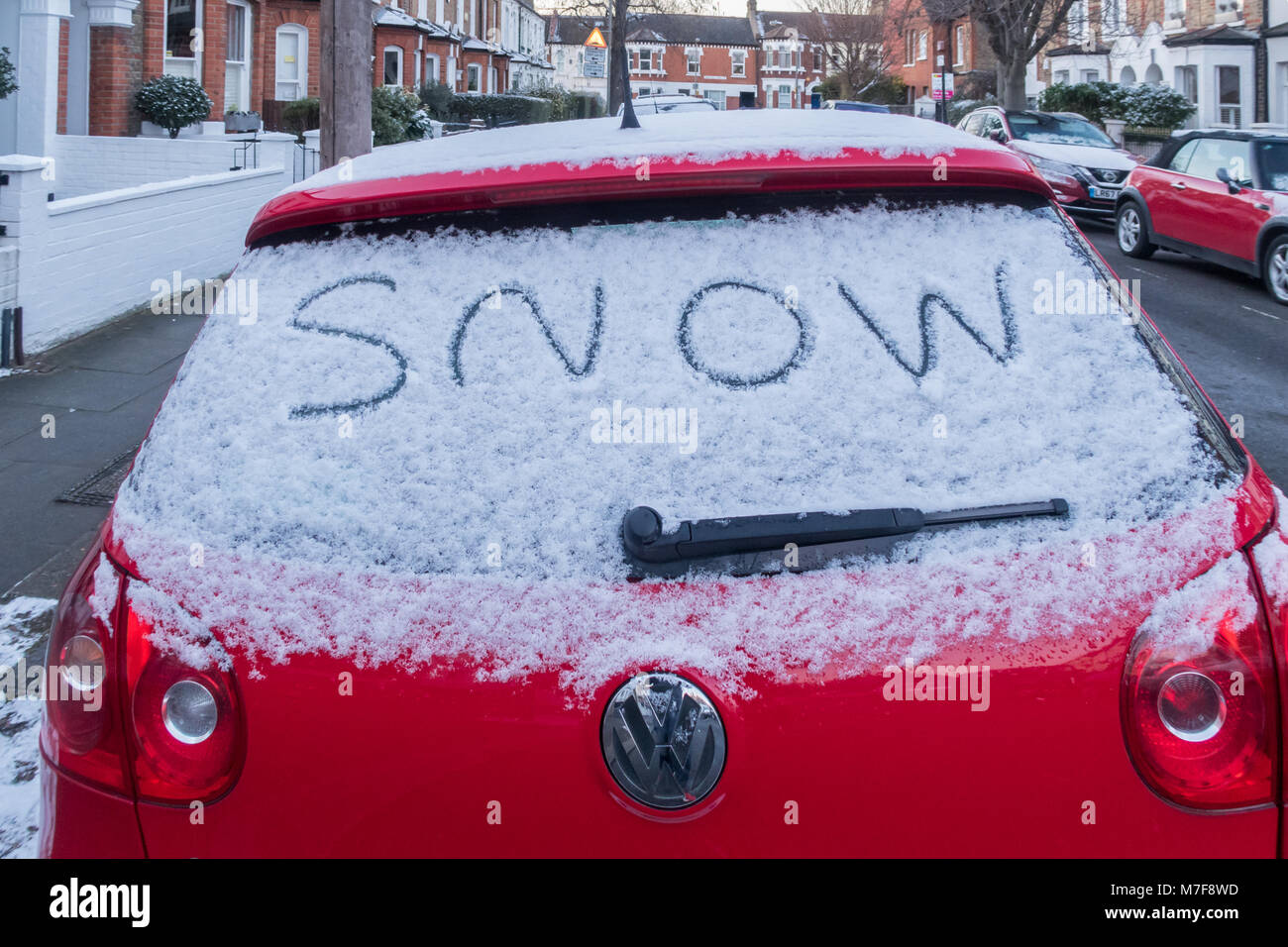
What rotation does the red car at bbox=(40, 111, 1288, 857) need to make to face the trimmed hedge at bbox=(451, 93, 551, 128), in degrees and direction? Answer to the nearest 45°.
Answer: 0° — it already faces it

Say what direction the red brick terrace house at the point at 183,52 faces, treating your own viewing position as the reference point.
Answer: facing the viewer and to the right of the viewer

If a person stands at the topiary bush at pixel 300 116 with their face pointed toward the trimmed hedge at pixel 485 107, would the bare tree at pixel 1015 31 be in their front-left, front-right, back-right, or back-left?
front-right

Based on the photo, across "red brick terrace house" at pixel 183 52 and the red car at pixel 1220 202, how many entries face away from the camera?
0

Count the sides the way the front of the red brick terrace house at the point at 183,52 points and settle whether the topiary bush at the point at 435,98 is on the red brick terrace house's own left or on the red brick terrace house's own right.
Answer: on the red brick terrace house's own left

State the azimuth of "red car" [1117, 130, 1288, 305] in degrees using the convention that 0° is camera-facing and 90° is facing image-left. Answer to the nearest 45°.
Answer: approximately 315°

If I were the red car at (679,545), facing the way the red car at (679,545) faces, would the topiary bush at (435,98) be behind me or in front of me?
in front

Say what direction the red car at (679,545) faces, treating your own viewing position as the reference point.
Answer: facing away from the viewer
